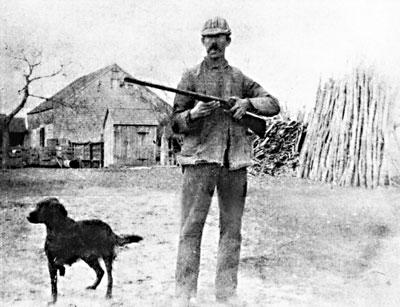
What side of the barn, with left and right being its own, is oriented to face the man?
front

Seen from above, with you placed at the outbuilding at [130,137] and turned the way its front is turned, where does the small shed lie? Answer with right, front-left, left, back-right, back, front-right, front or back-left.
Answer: right

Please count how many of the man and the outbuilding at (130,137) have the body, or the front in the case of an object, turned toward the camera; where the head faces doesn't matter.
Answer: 2

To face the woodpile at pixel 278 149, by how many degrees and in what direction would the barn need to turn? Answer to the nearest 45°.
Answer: approximately 90° to its left

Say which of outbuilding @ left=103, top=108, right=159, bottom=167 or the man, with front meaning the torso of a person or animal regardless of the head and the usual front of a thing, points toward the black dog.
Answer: the outbuilding

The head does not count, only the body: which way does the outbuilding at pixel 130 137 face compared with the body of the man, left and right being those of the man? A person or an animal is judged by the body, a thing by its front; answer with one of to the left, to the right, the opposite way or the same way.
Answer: the same way

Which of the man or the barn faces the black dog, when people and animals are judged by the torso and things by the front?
the barn

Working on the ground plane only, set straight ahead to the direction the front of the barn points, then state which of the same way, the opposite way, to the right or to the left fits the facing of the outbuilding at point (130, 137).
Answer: the same way

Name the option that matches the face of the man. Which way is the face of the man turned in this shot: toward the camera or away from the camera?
toward the camera

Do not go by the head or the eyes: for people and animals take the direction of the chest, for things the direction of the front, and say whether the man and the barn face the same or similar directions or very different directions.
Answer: same or similar directions

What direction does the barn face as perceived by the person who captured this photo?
facing the viewer

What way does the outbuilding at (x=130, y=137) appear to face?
toward the camera

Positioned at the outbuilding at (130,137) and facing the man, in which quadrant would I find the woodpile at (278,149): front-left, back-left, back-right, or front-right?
front-left

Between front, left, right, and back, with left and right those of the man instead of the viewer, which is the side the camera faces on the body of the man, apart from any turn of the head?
front

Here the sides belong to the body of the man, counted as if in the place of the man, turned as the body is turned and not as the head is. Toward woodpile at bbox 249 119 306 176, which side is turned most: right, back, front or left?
back

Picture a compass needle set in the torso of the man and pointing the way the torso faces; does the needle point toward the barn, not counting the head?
no
